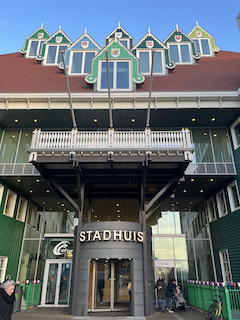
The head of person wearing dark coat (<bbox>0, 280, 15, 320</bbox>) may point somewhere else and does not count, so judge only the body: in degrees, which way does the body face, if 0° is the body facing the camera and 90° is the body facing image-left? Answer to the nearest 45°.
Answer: approximately 315°

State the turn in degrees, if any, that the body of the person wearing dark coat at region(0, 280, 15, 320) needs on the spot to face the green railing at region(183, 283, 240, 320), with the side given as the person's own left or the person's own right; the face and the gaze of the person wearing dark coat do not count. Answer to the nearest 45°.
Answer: approximately 90° to the person's own left

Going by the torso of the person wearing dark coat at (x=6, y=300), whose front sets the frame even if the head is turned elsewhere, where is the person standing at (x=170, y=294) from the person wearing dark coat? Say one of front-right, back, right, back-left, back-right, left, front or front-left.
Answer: left

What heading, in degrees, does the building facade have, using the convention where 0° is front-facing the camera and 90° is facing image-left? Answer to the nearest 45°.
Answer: approximately 0°

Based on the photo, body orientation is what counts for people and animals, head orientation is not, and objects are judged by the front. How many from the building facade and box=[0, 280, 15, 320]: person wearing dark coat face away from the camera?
0

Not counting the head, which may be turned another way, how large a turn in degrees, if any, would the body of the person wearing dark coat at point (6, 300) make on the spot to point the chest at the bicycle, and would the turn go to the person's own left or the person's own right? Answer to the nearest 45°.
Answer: approximately 90° to the person's own left

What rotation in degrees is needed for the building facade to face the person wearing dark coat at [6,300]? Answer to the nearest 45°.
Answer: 0° — it already faces them

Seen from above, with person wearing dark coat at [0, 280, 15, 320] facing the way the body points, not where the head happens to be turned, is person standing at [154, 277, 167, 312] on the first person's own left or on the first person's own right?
on the first person's own left
